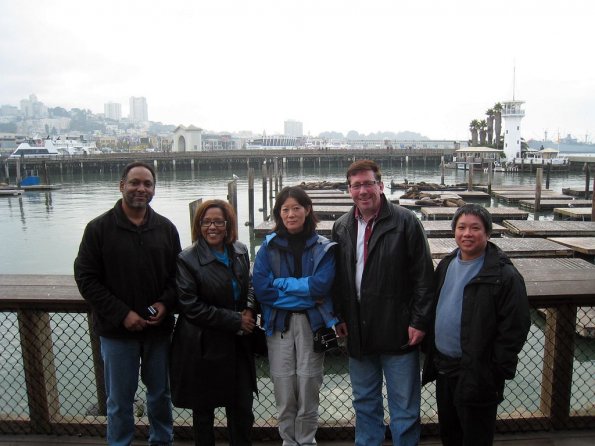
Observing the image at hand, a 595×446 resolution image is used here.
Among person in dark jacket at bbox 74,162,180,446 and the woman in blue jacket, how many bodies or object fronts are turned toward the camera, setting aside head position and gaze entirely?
2

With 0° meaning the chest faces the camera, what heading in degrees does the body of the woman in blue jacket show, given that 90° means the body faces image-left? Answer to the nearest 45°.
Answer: approximately 0°

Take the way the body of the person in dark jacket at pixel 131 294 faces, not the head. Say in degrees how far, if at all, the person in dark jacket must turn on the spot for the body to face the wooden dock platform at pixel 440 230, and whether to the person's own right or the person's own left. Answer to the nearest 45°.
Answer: approximately 135° to the person's own left
